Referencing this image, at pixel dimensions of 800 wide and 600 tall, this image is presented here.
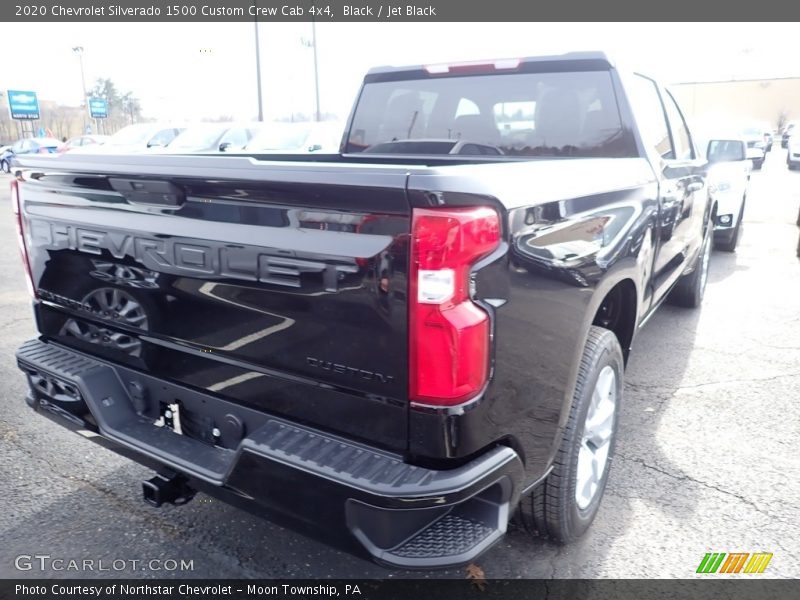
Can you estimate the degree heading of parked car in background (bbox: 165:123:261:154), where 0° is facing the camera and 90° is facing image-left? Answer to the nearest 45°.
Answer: approximately 45°

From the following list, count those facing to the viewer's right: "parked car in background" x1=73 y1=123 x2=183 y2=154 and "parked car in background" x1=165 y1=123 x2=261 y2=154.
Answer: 0

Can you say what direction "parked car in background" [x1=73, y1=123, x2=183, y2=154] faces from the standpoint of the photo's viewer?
facing the viewer and to the left of the viewer

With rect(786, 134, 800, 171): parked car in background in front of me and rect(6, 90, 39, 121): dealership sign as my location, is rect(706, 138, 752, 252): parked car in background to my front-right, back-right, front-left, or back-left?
front-right

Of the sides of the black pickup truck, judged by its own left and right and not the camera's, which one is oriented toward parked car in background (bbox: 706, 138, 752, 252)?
front

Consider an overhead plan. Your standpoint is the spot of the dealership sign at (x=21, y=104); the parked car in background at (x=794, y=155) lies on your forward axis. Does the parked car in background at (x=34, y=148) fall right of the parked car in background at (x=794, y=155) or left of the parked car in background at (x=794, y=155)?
right

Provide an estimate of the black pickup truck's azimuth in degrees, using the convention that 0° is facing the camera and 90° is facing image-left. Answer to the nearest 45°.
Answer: approximately 225°

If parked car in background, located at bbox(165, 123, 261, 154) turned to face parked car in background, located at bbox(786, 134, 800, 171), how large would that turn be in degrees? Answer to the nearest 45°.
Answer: approximately 135° to its left

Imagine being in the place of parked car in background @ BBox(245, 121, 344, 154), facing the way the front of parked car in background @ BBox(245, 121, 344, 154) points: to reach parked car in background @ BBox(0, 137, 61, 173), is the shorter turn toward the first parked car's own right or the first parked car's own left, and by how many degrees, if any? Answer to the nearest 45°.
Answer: approximately 90° to the first parked car's own right

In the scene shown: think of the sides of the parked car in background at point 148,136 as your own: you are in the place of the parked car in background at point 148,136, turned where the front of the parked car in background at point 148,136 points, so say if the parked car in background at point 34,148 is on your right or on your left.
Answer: on your right

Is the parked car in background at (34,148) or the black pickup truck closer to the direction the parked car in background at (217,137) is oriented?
the black pickup truck

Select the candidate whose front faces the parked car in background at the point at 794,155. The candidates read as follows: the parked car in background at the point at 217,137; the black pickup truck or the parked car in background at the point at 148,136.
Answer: the black pickup truck

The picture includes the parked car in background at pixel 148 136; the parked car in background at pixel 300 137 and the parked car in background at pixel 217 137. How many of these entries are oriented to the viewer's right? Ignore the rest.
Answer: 0

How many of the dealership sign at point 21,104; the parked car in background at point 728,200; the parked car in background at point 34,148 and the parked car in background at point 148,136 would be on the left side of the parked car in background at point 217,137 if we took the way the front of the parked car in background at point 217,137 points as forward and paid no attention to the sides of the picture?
1

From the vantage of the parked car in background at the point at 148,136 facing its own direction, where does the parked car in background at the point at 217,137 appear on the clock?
the parked car in background at the point at 217,137 is roughly at 10 o'clock from the parked car in background at the point at 148,136.

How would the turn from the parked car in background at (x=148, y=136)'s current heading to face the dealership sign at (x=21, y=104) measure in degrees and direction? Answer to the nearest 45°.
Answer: approximately 135° to its right

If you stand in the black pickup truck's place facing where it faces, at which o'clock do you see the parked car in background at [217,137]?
The parked car in background is roughly at 10 o'clock from the black pickup truck.

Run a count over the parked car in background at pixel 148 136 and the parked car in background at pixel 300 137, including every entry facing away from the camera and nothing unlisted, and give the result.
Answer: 0

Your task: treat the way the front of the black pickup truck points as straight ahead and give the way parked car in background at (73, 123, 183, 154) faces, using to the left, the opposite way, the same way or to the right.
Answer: the opposite way

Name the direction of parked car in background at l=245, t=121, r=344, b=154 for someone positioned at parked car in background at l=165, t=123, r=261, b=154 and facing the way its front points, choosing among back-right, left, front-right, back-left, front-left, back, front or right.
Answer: left
